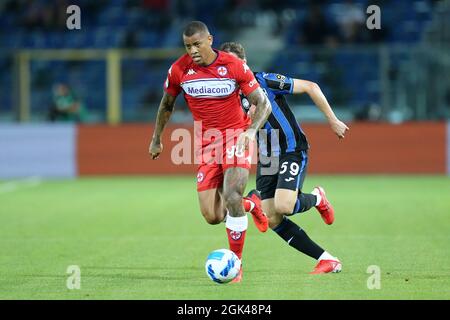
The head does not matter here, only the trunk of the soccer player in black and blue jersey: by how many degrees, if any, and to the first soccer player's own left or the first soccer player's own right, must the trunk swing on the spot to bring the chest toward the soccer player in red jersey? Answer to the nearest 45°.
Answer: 0° — they already face them

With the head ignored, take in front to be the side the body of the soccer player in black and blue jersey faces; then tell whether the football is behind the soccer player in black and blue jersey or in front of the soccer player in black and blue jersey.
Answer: in front

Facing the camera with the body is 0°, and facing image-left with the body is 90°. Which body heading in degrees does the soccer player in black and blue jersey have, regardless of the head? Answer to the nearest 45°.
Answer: approximately 45°
